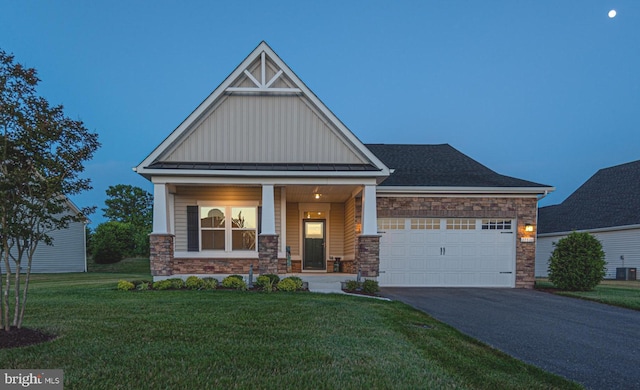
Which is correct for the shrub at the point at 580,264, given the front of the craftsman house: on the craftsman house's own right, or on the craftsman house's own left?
on the craftsman house's own left

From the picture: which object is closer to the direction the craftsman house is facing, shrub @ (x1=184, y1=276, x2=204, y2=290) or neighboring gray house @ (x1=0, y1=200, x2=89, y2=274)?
the shrub

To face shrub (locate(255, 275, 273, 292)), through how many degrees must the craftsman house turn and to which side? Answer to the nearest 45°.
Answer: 0° — it already faces it

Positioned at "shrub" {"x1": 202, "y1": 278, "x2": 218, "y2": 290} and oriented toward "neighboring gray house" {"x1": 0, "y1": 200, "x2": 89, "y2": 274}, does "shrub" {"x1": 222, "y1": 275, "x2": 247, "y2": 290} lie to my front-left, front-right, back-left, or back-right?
back-right

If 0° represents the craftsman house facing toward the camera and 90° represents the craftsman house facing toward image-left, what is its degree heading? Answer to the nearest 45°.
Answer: approximately 0°
